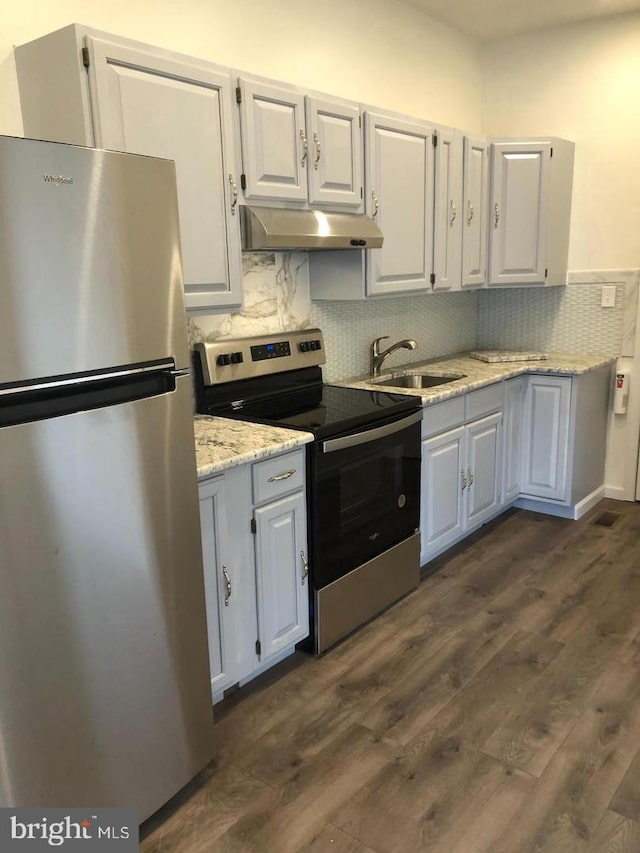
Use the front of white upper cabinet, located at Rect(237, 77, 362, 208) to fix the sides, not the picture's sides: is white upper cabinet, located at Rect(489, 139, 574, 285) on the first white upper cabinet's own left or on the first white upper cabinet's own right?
on the first white upper cabinet's own left

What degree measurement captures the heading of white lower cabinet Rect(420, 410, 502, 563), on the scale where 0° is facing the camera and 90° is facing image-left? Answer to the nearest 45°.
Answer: approximately 315°

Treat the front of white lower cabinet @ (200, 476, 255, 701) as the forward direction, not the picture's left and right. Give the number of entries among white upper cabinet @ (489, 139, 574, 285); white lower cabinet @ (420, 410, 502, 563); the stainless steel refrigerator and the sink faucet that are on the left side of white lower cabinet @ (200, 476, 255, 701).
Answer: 3

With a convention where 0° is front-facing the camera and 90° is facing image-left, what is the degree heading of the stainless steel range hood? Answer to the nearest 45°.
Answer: approximately 315°

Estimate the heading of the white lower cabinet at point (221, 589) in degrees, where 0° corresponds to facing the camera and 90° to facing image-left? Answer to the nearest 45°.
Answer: approximately 315°

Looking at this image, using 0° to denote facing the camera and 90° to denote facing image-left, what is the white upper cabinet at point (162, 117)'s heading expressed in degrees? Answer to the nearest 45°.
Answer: approximately 315°
